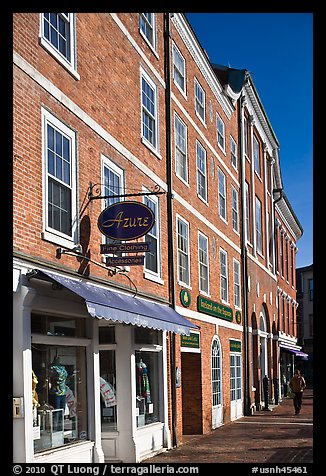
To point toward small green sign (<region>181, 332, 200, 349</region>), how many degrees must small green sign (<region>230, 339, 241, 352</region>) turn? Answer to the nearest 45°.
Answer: approximately 45° to its right

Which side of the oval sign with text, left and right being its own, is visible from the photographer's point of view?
front

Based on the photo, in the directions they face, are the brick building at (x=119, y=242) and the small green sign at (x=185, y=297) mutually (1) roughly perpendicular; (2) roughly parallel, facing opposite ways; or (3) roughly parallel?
roughly parallel

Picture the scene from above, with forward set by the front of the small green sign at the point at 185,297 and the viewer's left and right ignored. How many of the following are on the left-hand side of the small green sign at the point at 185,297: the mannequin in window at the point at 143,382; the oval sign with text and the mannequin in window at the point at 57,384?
0

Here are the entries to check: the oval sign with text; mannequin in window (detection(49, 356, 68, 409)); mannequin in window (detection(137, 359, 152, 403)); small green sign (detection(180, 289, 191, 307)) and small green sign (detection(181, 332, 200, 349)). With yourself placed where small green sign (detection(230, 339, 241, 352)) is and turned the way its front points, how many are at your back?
0

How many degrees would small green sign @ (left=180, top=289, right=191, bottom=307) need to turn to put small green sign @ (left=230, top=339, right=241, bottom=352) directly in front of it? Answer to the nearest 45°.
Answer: approximately 135° to its left

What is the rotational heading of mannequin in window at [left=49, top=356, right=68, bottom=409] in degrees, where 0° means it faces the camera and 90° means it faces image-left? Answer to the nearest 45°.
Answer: approximately 315°

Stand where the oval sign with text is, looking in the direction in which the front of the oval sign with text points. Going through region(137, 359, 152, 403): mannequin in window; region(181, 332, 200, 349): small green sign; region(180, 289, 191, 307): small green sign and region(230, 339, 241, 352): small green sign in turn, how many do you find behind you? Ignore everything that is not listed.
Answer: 4

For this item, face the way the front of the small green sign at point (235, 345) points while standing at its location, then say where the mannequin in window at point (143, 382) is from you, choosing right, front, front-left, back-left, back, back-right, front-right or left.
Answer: front-right

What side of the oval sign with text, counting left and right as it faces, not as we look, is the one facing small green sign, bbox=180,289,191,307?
back

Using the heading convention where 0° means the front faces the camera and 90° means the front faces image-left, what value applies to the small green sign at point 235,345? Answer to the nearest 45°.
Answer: approximately 315°

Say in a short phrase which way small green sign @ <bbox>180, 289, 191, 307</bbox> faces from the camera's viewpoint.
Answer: facing the viewer and to the right of the viewer

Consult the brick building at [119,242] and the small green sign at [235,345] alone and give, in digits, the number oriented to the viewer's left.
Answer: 0

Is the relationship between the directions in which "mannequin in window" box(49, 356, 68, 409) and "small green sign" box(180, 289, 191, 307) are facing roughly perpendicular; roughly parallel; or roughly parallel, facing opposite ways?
roughly parallel

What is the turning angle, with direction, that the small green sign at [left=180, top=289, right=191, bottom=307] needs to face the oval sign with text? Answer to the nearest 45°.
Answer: approximately 45° to its right
